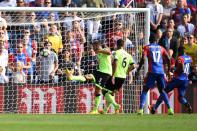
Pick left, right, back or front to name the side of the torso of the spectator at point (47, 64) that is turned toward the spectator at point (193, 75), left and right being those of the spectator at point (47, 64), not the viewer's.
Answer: left

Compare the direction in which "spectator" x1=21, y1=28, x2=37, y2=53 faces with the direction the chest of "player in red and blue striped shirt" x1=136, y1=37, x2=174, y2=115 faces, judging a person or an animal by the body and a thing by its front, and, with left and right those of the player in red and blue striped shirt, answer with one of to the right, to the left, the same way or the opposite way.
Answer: the opposite way

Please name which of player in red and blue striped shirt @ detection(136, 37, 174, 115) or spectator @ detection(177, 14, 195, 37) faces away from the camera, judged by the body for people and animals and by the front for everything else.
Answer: the player in red and blue striped shirt

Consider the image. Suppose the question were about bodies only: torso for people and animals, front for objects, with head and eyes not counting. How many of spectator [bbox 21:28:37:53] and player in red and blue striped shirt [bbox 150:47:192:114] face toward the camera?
1

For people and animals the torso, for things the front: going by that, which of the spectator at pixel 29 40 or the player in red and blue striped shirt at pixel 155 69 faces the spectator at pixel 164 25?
the player in red and blue striped shirt

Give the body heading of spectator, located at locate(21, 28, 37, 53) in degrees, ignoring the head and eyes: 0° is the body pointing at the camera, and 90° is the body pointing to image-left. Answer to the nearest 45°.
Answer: approximately 0°

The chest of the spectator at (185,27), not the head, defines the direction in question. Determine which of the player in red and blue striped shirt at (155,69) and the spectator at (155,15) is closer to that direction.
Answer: the player in red and blue striped shirt
